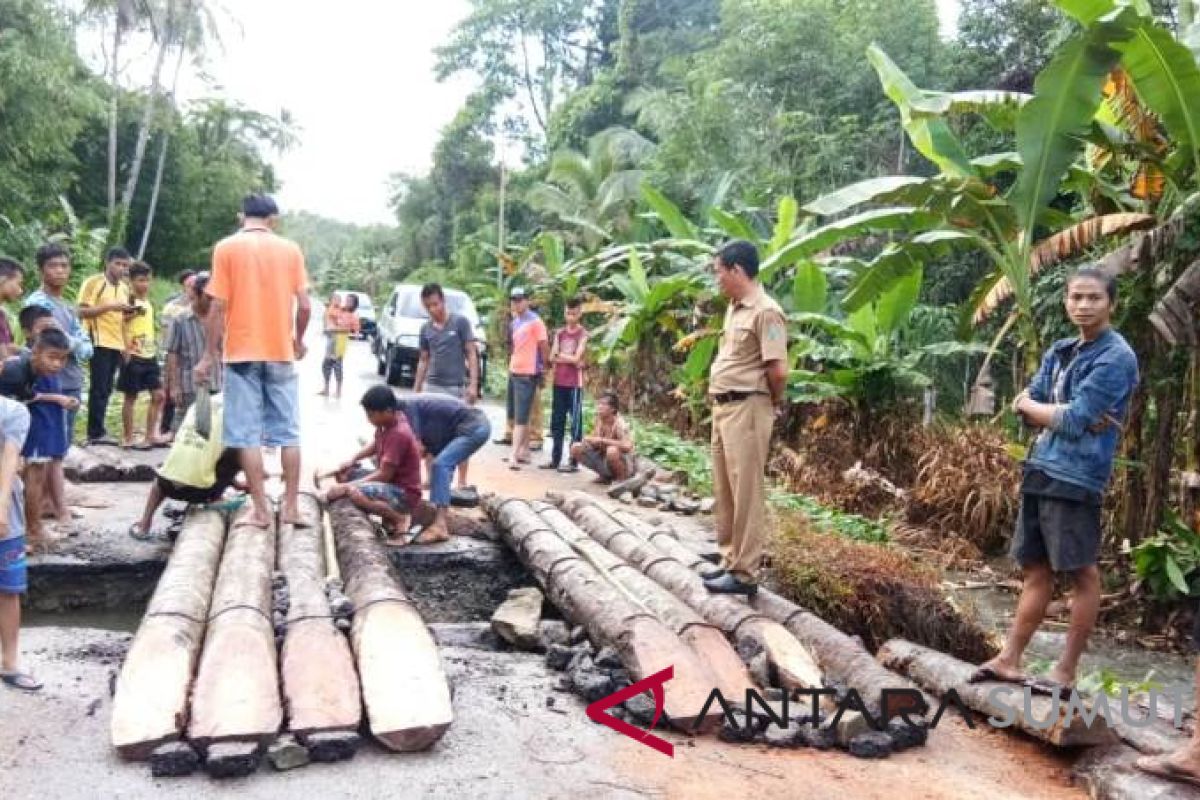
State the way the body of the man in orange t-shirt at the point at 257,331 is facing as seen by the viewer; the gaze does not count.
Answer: away from the camera

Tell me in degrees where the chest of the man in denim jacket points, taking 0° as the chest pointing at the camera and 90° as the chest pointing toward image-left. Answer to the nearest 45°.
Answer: approximately 45°

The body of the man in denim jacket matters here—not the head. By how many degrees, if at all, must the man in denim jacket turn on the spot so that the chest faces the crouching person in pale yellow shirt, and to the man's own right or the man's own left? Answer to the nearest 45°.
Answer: approximately 45° to the man's own right

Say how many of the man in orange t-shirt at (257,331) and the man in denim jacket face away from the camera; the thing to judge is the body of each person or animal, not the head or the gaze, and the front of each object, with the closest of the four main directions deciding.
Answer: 1

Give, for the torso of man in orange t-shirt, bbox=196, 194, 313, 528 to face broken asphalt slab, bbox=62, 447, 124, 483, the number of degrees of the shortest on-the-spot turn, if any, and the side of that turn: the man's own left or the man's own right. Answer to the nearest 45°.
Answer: approximately 45° to the man's own left

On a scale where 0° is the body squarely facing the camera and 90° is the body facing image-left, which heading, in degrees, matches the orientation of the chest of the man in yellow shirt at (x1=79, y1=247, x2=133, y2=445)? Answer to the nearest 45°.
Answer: approximately 315°

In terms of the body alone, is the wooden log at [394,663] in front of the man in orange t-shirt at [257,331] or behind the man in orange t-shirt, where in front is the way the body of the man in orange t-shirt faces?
behind

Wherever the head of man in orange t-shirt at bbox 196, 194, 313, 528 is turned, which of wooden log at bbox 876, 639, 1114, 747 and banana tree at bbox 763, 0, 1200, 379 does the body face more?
the banana tree

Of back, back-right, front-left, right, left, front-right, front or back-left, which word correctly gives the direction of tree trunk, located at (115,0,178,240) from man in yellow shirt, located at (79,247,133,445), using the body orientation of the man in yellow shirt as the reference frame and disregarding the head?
back-left

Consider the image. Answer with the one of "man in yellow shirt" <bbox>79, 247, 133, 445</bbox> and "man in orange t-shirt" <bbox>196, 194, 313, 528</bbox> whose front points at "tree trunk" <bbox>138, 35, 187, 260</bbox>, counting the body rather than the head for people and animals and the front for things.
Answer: the man in orange t-shirt

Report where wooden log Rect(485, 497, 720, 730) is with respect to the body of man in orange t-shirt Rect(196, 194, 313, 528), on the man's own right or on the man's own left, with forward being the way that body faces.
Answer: on the man's own right
